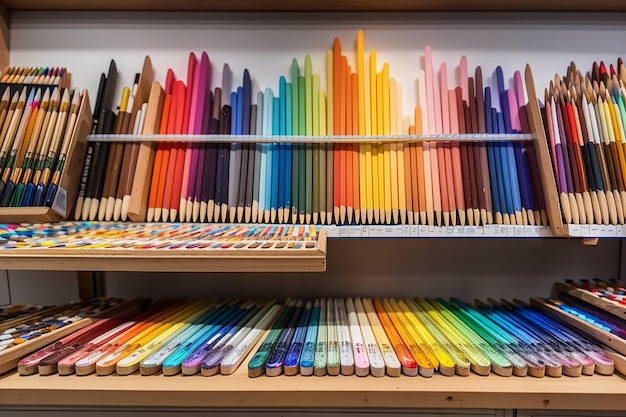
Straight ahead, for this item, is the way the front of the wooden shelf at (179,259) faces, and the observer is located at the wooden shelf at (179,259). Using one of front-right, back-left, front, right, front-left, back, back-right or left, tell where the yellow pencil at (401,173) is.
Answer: left

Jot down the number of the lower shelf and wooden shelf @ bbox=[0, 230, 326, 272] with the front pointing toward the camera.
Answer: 2

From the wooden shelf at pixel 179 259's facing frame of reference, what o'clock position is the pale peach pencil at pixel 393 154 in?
The pale peach pencil is roughly at 9 o'clock from the wooden shelf.

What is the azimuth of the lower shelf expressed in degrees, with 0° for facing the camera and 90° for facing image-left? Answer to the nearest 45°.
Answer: approximately 0°
